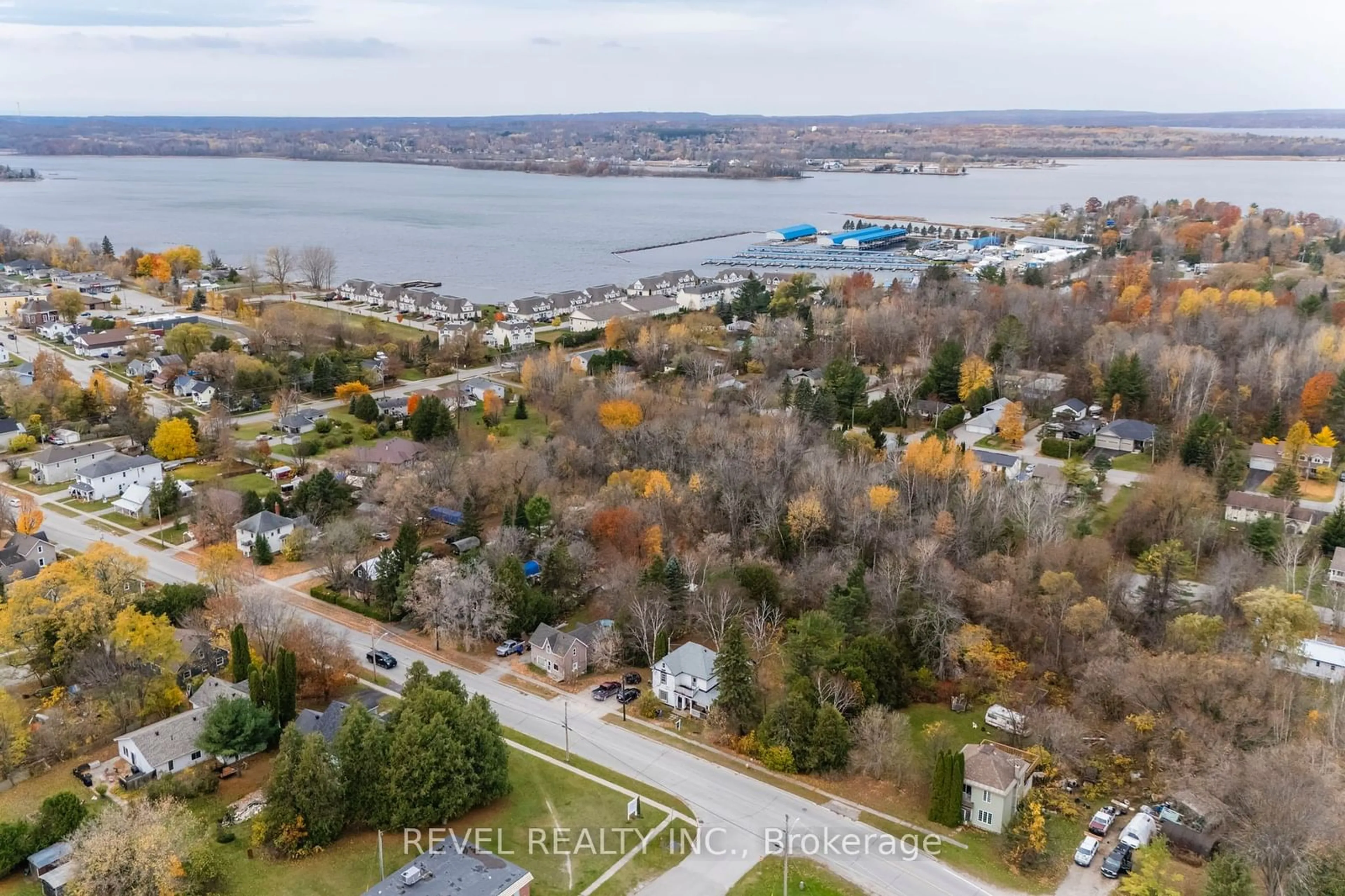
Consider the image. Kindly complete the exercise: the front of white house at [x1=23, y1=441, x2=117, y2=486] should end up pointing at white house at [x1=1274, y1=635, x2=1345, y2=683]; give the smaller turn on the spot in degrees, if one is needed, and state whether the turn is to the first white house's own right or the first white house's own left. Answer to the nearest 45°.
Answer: approximately 90° to the first white house's own left

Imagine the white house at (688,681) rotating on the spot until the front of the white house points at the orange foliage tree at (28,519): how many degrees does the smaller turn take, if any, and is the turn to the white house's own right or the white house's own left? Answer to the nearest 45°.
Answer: approximately 90° to the white house's own right

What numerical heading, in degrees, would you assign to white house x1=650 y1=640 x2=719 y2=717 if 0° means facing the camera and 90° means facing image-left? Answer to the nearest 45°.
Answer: approximately 45°

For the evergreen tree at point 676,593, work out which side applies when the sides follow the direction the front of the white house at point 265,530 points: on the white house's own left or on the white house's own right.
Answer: on the white house's own left

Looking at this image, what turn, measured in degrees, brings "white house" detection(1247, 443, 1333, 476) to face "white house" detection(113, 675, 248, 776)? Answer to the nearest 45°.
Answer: approximately 45° to its right

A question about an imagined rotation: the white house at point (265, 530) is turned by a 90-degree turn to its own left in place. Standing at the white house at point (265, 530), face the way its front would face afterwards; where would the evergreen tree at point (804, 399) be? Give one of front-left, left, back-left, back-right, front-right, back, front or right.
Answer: front-left

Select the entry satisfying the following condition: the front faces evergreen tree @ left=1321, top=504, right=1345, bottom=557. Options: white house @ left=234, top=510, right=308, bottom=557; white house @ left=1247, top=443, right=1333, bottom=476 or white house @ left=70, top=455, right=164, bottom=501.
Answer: white house @ left=1247, top=443, right=1333, bottom=476

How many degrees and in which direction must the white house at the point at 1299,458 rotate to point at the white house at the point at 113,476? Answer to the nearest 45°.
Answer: approximately 45° to its right

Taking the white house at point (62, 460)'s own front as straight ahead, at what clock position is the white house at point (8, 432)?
the white house at point (8, 432) is roughly at 4 o'clock from the white house at point (62, 460).

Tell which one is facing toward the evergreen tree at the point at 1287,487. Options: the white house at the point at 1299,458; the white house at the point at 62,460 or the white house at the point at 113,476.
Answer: the white house at the point at 1299,458

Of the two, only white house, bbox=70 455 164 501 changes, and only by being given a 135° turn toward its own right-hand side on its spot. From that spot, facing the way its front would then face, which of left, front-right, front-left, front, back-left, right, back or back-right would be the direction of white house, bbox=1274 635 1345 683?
back-right

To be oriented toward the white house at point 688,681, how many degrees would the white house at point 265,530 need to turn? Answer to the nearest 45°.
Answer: approximately 90° to its left

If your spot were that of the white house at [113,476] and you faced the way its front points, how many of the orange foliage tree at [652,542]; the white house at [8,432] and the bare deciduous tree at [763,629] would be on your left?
2

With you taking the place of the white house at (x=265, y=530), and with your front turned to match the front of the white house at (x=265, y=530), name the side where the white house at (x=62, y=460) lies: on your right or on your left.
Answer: on your right
